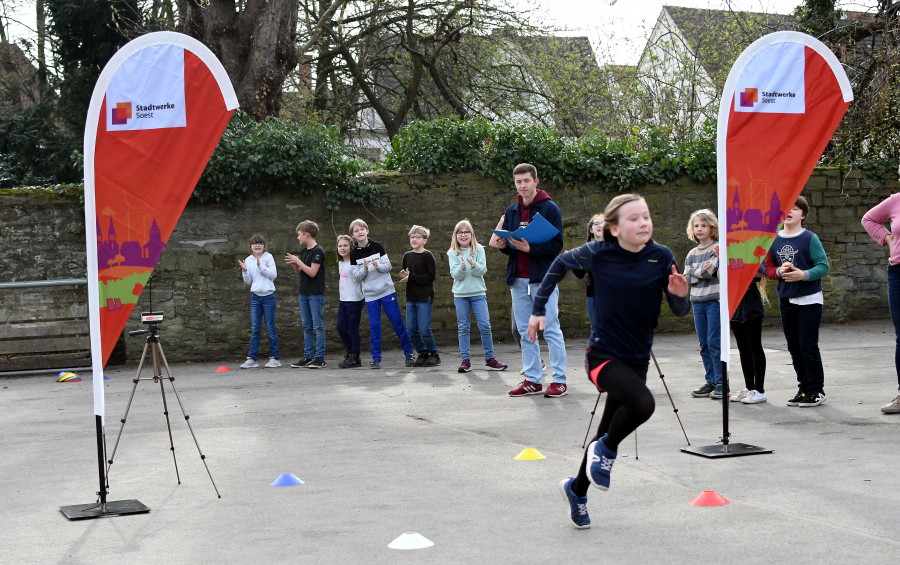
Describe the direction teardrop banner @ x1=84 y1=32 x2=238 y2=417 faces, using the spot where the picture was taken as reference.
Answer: facing the viewer

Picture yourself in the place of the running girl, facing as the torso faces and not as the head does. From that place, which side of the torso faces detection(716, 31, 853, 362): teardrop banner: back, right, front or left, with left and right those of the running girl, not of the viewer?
left

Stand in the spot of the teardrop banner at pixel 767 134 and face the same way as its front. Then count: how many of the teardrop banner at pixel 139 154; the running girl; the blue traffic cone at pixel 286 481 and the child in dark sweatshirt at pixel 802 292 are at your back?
1

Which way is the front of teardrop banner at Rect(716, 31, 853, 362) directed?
toward the camera

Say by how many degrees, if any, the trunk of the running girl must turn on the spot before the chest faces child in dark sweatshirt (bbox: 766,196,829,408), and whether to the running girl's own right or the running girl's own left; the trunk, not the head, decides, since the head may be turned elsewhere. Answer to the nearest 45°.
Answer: approximately 90° to the running girl's own left

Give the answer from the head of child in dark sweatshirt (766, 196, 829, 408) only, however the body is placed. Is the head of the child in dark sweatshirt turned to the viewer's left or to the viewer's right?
to the viewer's left

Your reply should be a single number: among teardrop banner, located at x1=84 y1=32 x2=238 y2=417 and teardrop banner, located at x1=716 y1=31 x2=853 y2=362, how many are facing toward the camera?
2

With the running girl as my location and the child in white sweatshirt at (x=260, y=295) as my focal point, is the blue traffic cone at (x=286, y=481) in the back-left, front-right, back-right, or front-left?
front-left

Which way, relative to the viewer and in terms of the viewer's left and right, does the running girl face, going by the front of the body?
facing the viewer and to the right of the viewer

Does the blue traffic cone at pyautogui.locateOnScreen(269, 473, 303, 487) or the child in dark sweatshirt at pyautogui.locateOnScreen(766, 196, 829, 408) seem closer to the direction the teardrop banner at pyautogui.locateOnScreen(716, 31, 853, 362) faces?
the blue traffic cone

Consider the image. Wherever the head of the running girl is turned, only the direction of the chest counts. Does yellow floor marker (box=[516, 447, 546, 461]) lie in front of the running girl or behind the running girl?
behind
